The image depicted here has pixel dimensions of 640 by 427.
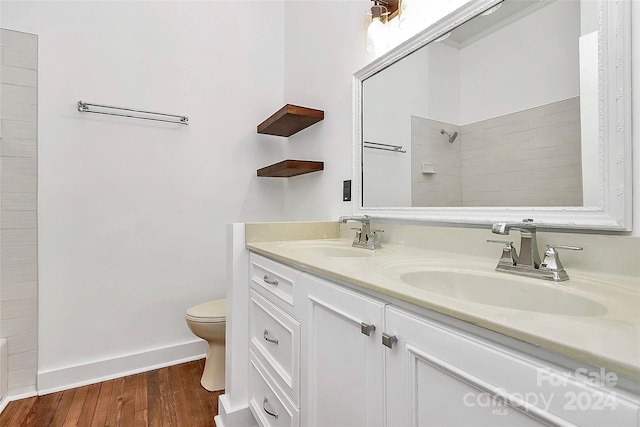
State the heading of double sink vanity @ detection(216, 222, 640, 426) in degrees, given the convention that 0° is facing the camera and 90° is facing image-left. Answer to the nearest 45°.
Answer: approximately 45°
